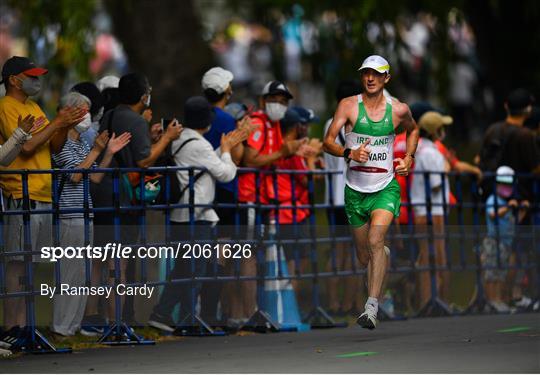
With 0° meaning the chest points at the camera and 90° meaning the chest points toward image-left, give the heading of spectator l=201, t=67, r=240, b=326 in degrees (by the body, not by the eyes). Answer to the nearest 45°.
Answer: approximately 225°

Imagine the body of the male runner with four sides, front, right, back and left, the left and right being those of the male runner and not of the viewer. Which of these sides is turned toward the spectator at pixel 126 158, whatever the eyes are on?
right

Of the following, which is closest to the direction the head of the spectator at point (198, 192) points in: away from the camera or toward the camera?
away from the camera

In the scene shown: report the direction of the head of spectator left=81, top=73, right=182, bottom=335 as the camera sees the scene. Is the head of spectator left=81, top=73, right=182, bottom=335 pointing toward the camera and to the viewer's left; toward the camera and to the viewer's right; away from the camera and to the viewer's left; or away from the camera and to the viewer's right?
away from the camera and to the viewer's right

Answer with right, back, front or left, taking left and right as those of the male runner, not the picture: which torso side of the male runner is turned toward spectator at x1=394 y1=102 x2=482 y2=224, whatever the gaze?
back
